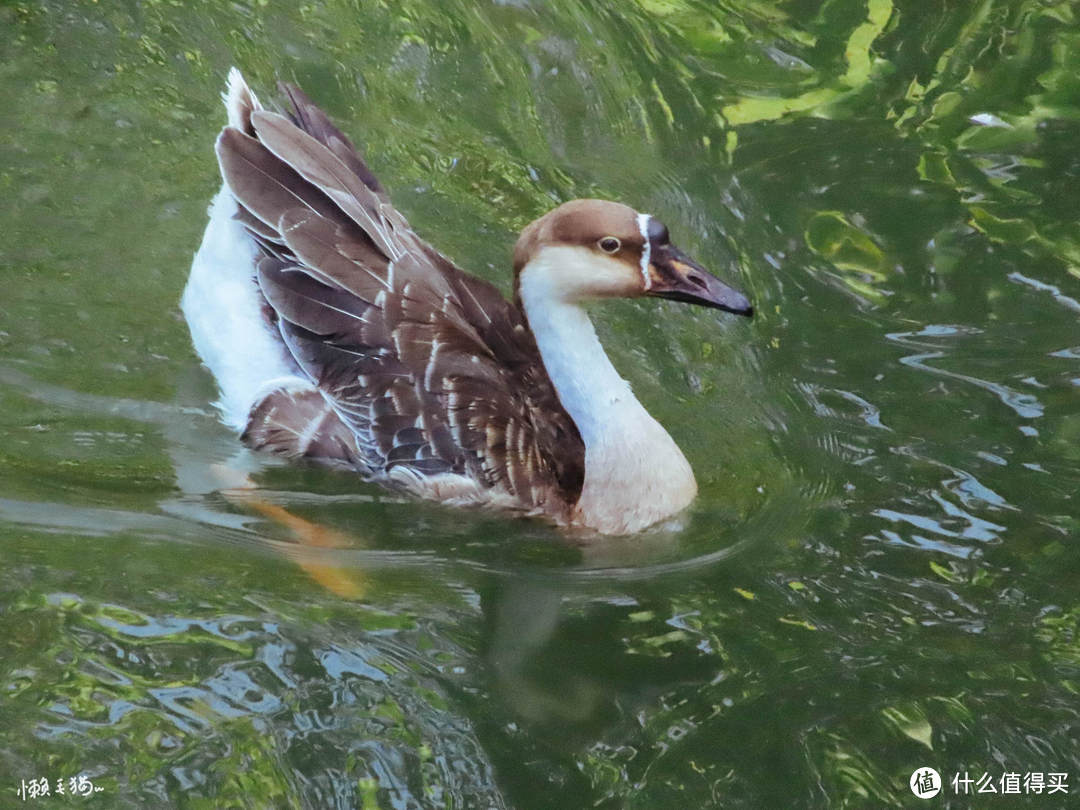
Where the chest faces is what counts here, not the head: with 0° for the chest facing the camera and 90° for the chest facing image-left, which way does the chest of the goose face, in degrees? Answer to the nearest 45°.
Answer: approximately 270°
